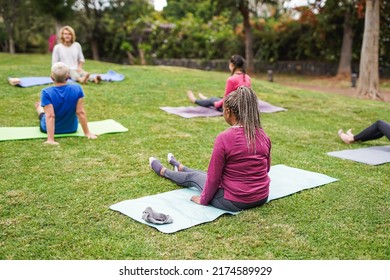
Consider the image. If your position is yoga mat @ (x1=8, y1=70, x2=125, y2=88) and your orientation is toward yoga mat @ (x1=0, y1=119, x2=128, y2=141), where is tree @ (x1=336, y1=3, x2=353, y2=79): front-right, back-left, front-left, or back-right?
back-left

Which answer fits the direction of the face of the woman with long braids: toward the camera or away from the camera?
away from the camera

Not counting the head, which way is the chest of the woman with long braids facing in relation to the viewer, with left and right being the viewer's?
facing away from the viewer and to the left of the viewer

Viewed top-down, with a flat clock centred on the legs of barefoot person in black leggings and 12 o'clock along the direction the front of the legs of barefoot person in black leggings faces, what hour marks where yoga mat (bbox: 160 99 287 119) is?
The yoga mat is roughly at 1 o'clock from the legs of barefoot person in black leggings.

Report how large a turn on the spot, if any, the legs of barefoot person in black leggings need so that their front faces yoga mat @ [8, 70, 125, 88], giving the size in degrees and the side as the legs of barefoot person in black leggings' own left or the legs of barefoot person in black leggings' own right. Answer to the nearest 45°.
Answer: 0° — they already face it

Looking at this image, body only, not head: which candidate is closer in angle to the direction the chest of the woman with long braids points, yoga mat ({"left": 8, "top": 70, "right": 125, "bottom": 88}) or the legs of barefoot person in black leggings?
the yoga mat

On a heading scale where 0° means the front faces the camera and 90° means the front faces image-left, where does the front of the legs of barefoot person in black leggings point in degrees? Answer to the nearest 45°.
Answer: approximately 90°
